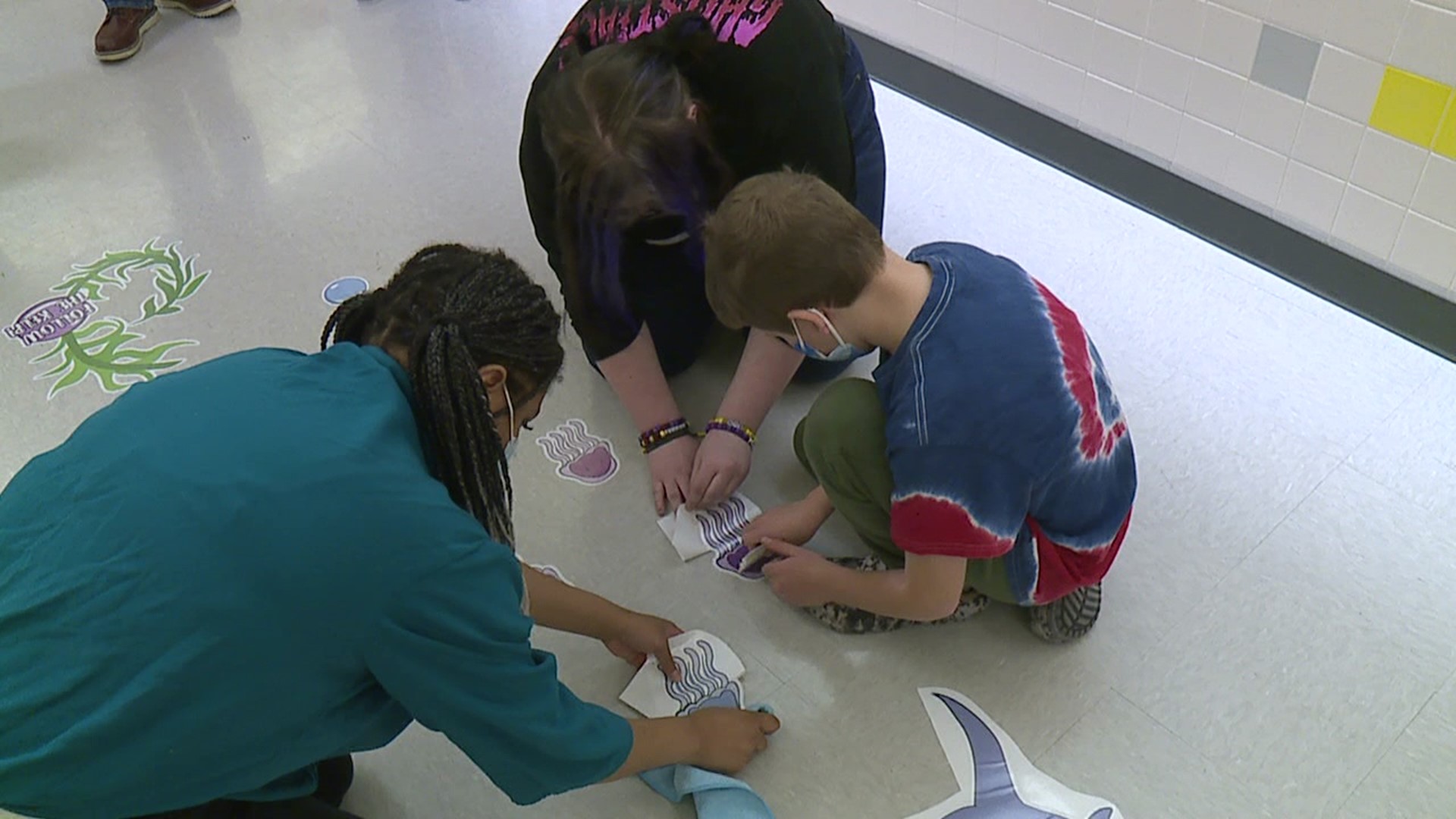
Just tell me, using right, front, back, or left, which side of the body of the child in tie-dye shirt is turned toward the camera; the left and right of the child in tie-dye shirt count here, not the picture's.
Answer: left

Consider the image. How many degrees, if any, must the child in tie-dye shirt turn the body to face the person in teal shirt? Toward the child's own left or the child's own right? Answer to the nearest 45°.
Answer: approximately 45° to the child's own left

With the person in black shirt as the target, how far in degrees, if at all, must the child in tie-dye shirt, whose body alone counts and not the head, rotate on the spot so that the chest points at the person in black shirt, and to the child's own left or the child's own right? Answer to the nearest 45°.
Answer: approximately 45° to the child's own right

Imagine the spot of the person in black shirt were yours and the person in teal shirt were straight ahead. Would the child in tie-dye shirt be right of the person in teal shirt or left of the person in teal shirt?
left
